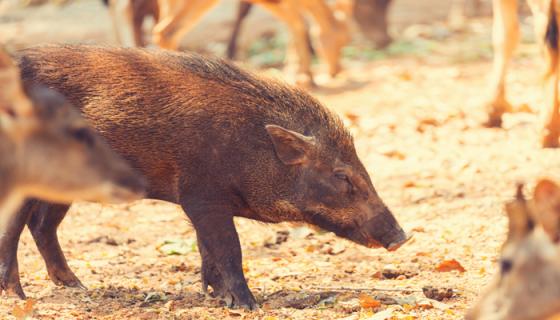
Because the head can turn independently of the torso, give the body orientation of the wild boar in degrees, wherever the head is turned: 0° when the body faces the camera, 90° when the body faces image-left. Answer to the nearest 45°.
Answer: approximately 270°

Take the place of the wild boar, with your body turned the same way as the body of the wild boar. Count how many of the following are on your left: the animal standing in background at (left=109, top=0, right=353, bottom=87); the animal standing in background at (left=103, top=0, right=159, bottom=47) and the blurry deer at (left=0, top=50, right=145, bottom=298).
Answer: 2

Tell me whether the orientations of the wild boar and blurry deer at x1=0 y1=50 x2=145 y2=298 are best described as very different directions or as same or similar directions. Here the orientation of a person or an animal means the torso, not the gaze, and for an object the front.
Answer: same or similar directions

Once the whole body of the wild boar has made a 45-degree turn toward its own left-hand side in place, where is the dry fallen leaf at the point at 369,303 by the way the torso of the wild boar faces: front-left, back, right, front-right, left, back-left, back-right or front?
right

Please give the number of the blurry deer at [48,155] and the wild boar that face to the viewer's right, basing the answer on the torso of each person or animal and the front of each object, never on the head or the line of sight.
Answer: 2

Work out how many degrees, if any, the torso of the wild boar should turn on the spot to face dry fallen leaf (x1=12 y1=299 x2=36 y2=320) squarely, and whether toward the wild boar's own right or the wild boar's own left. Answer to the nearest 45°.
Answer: approximately 135° to the wild boar's own right

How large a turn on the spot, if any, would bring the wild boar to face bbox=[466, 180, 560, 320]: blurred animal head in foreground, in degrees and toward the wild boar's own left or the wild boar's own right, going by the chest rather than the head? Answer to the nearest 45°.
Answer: approximately 45° to the wild boar's own right

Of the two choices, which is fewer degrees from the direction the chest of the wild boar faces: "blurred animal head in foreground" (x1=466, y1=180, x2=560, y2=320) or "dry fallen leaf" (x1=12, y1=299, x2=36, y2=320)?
the blurred animal head in foreground

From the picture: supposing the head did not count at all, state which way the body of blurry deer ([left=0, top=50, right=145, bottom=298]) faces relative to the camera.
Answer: to the viewer's right
